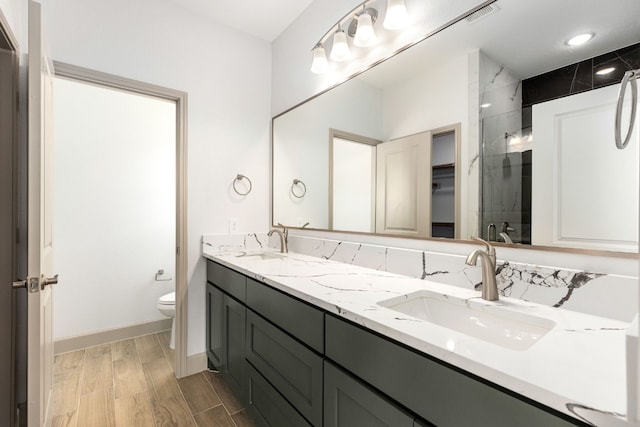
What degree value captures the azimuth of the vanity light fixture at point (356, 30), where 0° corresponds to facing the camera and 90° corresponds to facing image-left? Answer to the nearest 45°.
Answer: approximately 45°

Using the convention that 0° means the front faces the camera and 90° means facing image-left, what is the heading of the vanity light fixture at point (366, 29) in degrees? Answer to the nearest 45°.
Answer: approximately 45°

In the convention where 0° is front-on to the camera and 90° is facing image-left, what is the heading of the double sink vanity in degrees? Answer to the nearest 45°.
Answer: approximately 45°

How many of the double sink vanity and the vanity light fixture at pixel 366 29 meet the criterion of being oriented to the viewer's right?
0

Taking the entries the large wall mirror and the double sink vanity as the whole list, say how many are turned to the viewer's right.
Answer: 0

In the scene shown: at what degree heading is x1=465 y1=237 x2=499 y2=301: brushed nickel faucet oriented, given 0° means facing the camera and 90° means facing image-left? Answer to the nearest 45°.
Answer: approximately 45°

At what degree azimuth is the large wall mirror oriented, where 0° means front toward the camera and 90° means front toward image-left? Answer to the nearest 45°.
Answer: approximately 45°
